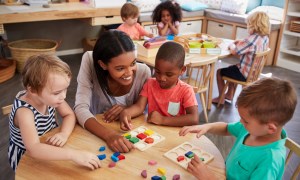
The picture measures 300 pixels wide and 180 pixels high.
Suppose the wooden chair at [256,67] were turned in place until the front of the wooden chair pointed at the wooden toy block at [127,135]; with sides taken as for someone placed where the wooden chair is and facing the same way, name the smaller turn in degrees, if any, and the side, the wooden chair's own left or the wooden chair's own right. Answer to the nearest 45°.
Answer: approximately 90° to the wooden chair's own left

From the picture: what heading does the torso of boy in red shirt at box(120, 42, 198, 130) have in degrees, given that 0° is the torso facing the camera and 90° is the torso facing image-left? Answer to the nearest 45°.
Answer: approximately 45°

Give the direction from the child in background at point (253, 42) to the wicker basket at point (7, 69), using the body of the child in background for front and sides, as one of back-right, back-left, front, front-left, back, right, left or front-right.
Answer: front

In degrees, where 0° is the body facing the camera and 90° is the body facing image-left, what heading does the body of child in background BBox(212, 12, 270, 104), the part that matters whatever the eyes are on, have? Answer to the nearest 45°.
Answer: approximately 90°

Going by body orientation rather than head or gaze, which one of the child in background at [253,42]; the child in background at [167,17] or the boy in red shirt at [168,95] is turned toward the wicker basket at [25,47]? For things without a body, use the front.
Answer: the child in background at [253,42]

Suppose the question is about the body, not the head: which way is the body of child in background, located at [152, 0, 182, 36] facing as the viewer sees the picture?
toward the camera

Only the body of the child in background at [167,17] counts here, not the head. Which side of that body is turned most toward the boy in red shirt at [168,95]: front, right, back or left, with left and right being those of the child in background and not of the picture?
front

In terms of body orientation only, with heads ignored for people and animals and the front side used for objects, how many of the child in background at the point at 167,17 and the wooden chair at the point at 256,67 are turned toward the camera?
1

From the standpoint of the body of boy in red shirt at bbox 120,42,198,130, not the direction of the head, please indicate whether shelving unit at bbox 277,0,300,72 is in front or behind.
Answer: behind

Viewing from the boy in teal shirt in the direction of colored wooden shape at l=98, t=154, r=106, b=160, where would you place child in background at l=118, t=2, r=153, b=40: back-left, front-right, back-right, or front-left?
front-right

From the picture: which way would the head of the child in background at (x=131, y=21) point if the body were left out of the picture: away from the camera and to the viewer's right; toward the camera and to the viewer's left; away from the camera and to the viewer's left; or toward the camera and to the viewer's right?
toward the camera and to the viewer's right

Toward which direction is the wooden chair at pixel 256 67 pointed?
to the viewer's left

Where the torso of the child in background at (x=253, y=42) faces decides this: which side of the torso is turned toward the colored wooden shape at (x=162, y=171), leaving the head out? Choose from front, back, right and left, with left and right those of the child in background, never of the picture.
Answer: left

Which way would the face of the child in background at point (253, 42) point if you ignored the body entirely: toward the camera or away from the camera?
away from the camera

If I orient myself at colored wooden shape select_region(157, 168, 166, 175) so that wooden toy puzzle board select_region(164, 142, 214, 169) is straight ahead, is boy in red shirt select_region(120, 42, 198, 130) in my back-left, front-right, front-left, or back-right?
front-left
